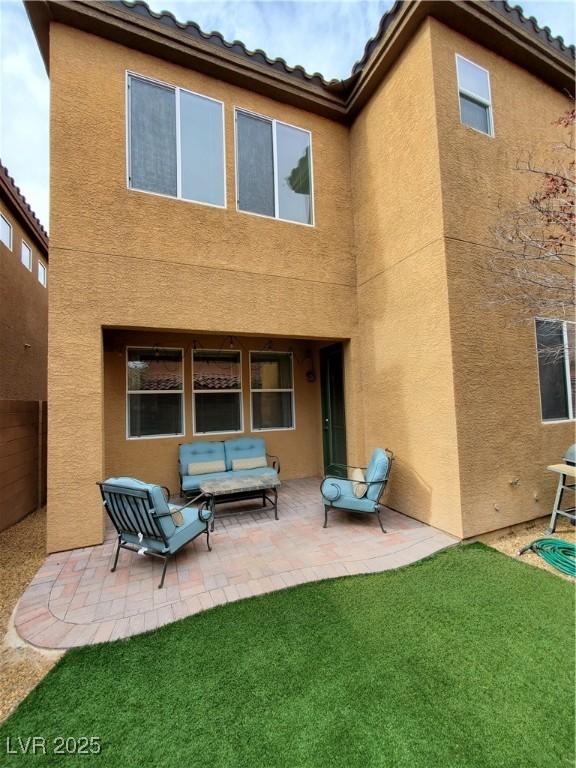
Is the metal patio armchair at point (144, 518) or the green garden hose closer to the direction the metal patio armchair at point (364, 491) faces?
the metal patio armchair

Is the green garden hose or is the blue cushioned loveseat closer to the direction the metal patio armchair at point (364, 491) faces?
the blue cushioned loveseat

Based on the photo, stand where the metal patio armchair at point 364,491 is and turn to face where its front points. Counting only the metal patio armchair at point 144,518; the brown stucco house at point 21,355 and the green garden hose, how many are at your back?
1

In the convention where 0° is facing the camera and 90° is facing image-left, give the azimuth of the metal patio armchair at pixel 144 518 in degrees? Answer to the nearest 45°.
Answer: approximately 225°

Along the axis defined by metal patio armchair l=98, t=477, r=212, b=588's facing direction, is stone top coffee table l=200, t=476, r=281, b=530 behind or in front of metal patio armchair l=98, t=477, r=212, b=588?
in front

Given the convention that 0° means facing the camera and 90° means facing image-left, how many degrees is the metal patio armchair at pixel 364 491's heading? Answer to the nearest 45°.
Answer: approximately 90°

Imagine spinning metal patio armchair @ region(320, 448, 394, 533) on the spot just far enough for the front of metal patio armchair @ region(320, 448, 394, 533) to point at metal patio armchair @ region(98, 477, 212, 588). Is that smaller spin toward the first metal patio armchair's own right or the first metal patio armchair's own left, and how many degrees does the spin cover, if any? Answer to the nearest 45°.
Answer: approximately 45° to the first metal patio armchair's own left

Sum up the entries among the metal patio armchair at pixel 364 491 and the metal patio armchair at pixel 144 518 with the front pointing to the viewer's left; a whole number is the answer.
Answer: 1

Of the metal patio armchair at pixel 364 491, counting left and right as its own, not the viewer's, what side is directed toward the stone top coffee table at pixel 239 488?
front

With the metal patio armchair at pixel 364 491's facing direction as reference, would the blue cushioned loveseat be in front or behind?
in front
